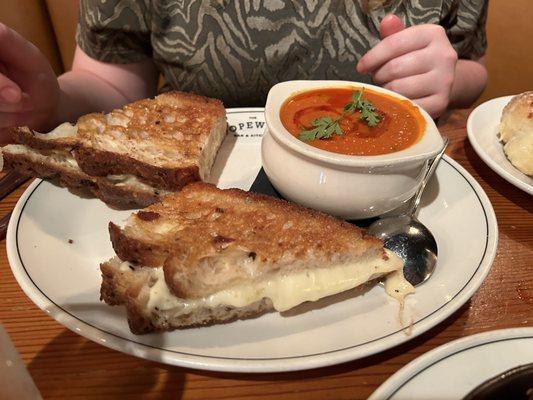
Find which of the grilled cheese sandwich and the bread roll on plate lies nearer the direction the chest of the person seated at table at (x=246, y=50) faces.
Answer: the grilled cheese sandwich

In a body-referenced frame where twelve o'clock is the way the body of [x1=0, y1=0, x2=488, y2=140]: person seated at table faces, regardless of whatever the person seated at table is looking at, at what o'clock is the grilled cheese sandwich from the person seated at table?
The grilled cheese sandwich is roughly at 12 o'clock from the person seated at table.

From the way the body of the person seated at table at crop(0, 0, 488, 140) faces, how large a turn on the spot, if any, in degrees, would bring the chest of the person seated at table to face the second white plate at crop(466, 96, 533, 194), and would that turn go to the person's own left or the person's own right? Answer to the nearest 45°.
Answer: approximately 45° to the person's own left

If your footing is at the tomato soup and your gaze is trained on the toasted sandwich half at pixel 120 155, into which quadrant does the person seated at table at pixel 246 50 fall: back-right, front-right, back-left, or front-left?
front-right

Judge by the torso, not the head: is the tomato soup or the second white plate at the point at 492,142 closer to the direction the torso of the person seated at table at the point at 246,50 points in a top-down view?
the tomato soup

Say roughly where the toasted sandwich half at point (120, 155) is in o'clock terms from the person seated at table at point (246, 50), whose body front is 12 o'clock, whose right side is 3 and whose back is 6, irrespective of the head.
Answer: The toasted sandwich half is roughly at 1 o'clock from the person seated at table.

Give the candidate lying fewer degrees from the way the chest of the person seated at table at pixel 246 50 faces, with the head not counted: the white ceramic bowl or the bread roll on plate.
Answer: the white ceramic bowl

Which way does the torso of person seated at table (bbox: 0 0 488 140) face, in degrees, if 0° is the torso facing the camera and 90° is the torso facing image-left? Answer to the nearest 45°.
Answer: approximately 0°

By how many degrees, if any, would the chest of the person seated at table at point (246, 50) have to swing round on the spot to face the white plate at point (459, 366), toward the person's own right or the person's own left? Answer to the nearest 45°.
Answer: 0° — they already face it

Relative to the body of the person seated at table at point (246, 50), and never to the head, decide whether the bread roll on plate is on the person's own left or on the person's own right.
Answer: on the person's own left

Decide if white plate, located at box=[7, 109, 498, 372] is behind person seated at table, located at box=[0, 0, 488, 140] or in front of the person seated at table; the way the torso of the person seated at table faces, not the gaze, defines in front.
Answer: in front

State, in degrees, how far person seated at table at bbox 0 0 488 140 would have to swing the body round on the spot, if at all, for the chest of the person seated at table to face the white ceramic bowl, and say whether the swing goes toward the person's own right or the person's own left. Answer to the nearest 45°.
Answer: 0° — they already face it

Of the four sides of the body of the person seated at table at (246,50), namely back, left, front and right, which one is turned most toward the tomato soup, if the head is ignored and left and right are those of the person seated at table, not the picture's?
front

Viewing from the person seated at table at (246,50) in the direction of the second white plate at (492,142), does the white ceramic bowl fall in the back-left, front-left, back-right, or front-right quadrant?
front-right
